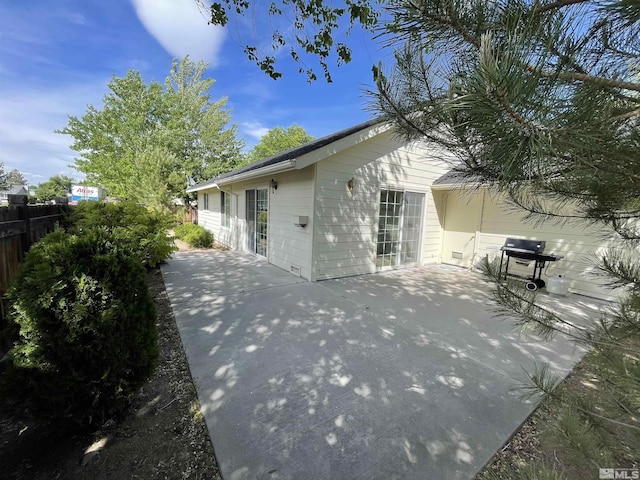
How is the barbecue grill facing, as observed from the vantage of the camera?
facing the viewer and to the left of the viewer

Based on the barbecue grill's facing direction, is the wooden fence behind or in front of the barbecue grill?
in front

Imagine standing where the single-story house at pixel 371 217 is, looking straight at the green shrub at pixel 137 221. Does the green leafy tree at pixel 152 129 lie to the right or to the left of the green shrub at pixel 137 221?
right

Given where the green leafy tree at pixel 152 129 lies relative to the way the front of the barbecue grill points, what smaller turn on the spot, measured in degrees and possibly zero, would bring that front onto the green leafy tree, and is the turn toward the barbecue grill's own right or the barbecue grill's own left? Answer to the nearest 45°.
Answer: approximately 45° to the barbecue grill's own right

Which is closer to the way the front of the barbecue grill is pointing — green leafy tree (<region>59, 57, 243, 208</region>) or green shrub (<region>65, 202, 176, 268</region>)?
the green shrub

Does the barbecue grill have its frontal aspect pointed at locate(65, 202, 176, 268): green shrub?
yes

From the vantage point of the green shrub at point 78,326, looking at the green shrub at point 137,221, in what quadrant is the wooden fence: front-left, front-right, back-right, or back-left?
front-left
